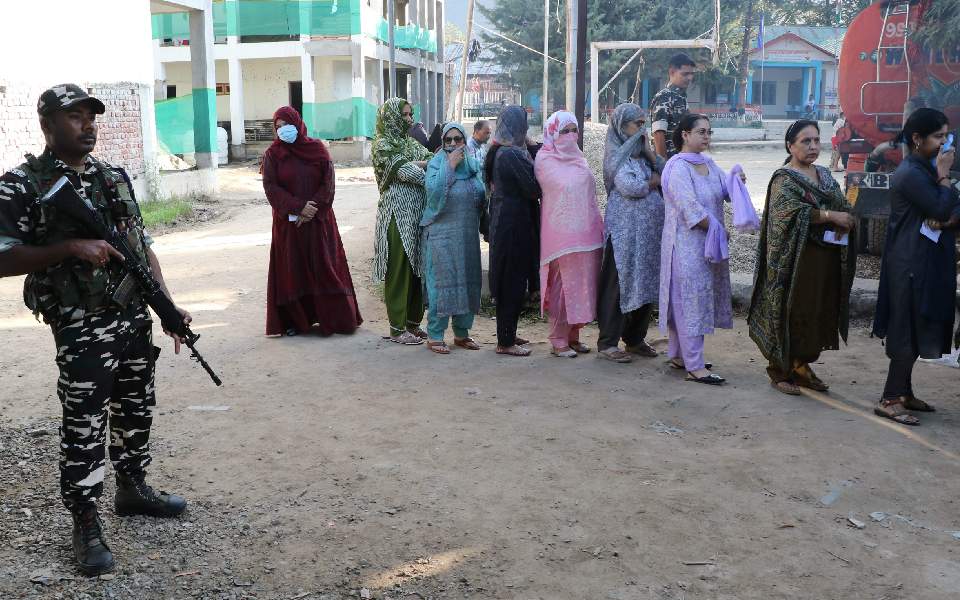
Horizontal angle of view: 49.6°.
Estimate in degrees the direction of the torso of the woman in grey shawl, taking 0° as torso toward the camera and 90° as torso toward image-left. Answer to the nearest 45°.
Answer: approximately 315°

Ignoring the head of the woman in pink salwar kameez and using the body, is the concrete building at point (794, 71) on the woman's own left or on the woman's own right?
on the woman's own left

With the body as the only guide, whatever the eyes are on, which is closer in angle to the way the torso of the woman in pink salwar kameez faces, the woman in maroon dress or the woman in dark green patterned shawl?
the woman in dark green patterned shawl

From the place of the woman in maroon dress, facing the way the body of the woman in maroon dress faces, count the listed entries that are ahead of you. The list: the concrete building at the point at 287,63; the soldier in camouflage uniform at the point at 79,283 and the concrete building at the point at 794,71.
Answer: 1

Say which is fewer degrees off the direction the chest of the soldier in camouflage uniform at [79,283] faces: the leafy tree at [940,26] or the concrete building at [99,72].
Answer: the leafy tree

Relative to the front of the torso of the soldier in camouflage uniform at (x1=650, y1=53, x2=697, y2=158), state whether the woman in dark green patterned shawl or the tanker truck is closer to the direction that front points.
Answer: the woman in dark green patterned shawl

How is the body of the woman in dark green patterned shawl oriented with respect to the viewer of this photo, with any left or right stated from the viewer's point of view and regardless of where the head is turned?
facing the viewer and to the right of the viewer

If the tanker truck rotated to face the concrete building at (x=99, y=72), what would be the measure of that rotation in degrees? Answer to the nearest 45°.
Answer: approximately 90° to its left

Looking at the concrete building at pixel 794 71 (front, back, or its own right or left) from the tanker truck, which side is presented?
front

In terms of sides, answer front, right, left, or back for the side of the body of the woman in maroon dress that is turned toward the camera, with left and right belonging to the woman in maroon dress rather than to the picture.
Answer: front

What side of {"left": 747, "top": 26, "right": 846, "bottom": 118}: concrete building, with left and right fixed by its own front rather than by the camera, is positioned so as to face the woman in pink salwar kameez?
front

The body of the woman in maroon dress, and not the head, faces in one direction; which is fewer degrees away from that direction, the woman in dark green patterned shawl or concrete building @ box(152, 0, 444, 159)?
the woman in dark green patterned shawl

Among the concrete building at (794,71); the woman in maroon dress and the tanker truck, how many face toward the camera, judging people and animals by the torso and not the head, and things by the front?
2

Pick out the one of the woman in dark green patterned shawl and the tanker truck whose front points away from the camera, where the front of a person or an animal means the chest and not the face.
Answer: the tanker truck

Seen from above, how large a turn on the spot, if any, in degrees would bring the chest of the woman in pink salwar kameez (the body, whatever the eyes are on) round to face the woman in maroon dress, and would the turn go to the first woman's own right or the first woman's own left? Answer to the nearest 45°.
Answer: approximately 135° to the first woman's own right
